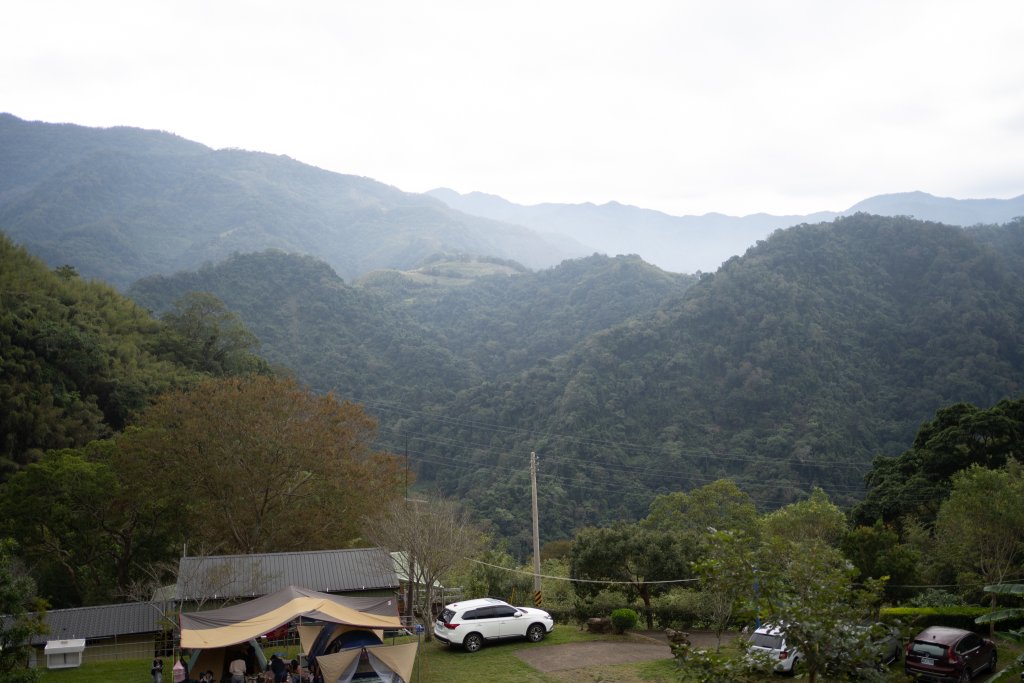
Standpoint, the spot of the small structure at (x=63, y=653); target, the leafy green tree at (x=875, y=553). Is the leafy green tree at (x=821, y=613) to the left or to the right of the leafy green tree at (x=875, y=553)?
right

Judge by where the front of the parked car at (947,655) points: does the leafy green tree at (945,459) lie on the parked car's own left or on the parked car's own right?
on the parked car's own left
